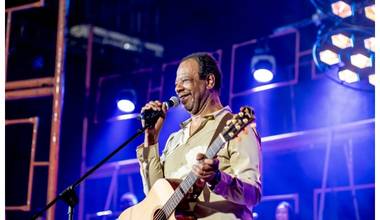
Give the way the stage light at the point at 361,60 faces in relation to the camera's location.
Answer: facing the viewer and to the left of the viewer

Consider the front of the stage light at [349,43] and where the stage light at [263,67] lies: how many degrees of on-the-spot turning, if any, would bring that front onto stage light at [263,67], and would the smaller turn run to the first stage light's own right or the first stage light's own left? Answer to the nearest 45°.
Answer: approximately 135° to the first stage light's own right

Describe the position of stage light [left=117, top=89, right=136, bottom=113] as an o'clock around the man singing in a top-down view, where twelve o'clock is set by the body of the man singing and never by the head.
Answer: The stage light is roughly at 4 o'clock from the man singing.

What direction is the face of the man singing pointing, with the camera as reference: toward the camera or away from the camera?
toward the camera

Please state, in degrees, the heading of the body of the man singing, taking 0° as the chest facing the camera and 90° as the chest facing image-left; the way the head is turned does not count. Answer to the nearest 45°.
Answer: approximately 45°

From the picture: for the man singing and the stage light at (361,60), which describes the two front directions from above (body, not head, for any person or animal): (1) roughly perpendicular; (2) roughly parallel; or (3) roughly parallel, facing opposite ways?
roughly parallel

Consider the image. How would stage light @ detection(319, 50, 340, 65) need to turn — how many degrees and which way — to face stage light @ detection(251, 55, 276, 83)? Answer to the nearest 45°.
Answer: approximately 90° to its right

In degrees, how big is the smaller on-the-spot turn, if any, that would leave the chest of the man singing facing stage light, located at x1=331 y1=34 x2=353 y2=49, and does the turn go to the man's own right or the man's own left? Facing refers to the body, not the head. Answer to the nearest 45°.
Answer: approximately 180°

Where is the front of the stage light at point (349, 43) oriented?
toward the camera

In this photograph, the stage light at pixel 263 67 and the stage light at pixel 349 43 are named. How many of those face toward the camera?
2

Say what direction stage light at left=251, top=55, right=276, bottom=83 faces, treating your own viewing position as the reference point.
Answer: facing the viewer

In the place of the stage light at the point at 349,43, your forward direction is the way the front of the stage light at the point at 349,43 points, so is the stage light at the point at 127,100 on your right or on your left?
on your right

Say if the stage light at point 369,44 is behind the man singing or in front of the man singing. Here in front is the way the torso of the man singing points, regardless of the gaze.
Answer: behind

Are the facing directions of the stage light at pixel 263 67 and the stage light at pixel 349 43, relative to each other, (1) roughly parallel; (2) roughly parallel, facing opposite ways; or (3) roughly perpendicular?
roughly parallel

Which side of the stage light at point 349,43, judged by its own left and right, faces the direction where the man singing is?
front
